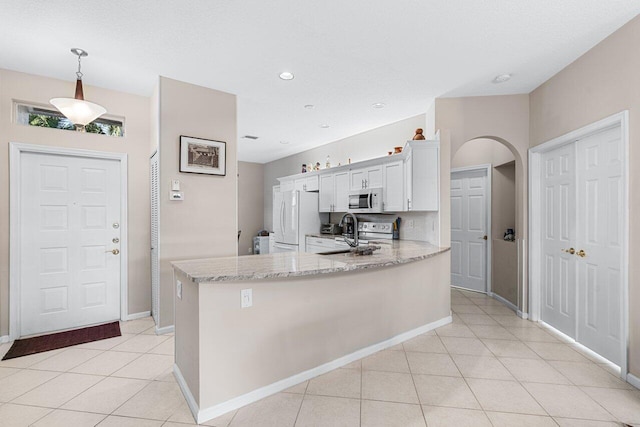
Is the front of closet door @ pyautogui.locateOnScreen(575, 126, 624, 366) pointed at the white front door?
yes

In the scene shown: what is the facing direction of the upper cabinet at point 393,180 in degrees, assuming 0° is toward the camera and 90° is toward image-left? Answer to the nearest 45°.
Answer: approximately 45°

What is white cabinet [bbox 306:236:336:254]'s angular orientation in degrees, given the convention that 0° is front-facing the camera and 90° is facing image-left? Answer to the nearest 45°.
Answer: approximately 45°

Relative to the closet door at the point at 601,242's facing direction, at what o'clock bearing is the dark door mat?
The dark door mat is roughly at 12 o'clock from the closet door.

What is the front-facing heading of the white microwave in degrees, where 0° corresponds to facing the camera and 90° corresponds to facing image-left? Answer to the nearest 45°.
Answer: approximately 45°

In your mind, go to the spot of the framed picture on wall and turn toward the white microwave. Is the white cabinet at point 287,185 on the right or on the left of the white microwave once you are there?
left

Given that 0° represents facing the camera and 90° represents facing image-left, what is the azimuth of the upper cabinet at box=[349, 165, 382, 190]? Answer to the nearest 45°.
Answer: approximately 45°
